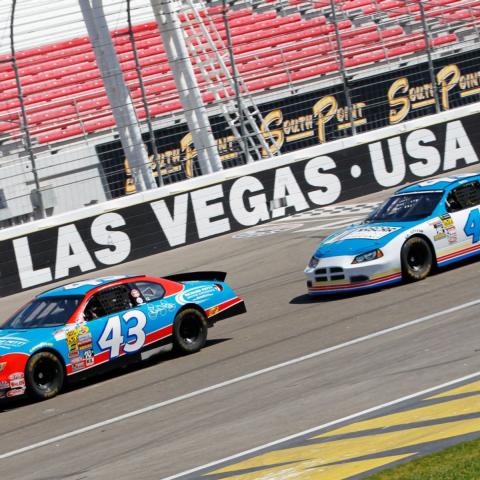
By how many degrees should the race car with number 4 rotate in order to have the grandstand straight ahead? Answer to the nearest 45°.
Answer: approximately 135° to its right

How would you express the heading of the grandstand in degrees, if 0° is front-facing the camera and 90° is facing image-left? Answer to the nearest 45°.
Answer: approximately 0°

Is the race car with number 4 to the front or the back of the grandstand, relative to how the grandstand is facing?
to the front

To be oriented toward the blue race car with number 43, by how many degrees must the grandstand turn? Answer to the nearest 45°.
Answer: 0° — it already faces it

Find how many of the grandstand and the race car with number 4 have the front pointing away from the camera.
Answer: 0
